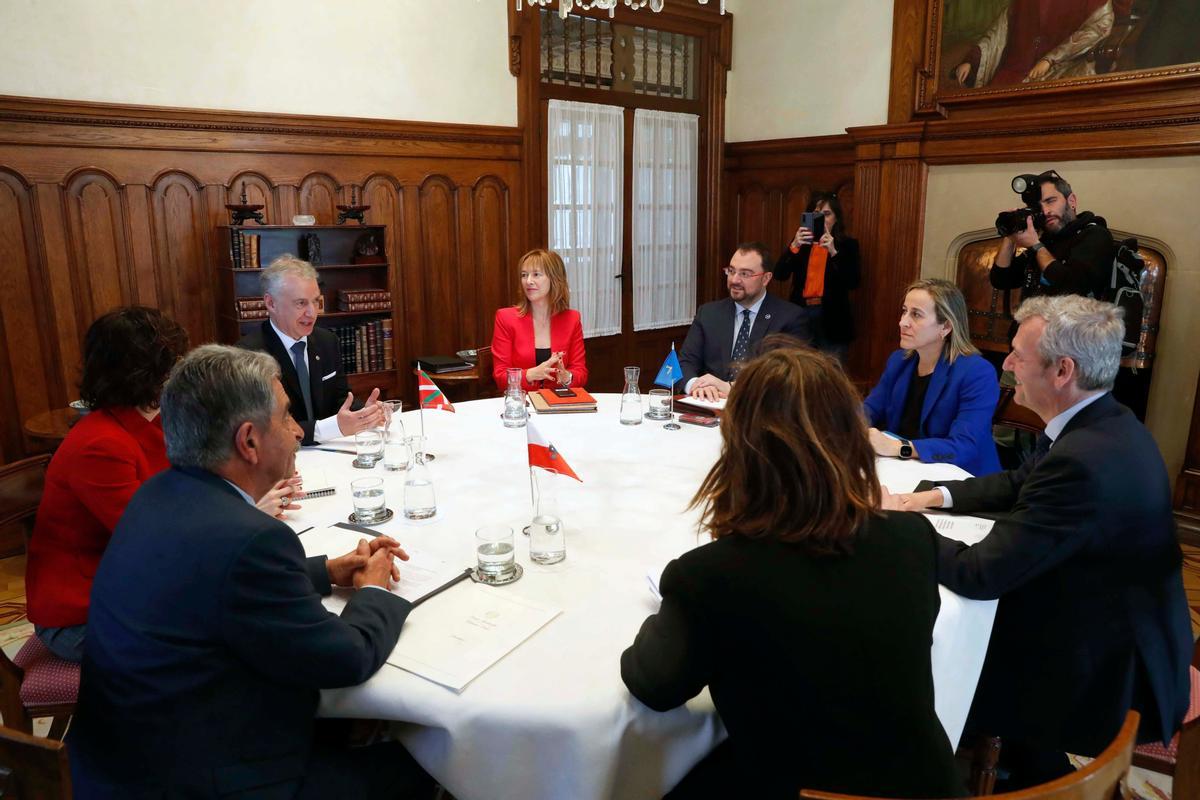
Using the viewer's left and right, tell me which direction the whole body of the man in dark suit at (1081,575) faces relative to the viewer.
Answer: facing to the left of the viewer

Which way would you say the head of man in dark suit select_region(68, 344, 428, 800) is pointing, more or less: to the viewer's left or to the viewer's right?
to the viewer's right

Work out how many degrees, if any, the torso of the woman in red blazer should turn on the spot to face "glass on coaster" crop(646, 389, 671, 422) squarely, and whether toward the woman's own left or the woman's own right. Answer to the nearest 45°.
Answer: approximately 45° to the woman's own left

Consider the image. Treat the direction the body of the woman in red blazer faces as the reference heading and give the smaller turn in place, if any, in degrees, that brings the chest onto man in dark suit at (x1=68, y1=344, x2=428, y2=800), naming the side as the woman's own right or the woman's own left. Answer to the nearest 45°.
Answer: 0° — they already face them

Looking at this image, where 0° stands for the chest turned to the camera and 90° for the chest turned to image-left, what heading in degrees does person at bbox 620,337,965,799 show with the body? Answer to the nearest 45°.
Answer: approximately 180°

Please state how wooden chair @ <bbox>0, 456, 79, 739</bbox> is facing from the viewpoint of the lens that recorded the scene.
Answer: facing away from the viewer and to the right of the viewer

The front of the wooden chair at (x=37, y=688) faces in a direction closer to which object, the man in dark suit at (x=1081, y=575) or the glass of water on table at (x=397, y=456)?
the glass of water on table

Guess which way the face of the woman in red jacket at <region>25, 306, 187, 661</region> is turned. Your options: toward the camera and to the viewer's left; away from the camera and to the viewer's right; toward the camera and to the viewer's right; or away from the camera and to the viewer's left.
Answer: away from the camera and to the viewer's right

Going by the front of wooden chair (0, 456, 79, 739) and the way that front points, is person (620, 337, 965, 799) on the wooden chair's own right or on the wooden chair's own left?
on the wooden chair's own right

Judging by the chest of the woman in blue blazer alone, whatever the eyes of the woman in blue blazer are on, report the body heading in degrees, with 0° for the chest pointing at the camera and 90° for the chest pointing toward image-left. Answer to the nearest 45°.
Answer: approximately 45°
